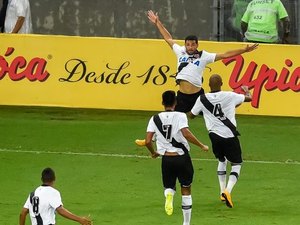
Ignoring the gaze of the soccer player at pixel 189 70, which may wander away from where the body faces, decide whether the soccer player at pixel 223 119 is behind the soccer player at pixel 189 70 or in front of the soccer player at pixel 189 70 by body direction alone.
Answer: in front

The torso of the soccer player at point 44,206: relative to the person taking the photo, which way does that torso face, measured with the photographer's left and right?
facing away from the viewer and to the right of the viewer

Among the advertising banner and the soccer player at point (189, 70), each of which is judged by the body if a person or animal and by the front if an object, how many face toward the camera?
2

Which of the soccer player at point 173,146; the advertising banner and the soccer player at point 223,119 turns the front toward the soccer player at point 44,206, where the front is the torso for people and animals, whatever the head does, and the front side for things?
the advertising banner

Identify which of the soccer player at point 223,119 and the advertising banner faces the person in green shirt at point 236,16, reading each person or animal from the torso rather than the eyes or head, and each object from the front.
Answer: the soccer player

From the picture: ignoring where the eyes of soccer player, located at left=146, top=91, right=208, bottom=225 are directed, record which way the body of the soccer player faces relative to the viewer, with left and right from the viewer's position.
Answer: facing away from the viewer

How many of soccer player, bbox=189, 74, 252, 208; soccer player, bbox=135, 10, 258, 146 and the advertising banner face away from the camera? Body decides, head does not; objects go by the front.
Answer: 1

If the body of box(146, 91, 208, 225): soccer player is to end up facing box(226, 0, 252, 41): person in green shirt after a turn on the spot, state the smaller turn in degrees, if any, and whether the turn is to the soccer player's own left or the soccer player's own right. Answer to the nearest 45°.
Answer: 0° — they already face them

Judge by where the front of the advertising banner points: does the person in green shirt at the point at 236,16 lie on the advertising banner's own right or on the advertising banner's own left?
on the advertising banner's own left

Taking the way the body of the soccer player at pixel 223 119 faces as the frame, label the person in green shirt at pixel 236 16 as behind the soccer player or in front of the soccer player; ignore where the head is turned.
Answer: in front

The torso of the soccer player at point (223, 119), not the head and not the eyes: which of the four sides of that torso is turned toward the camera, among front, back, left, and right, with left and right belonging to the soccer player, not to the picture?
back
